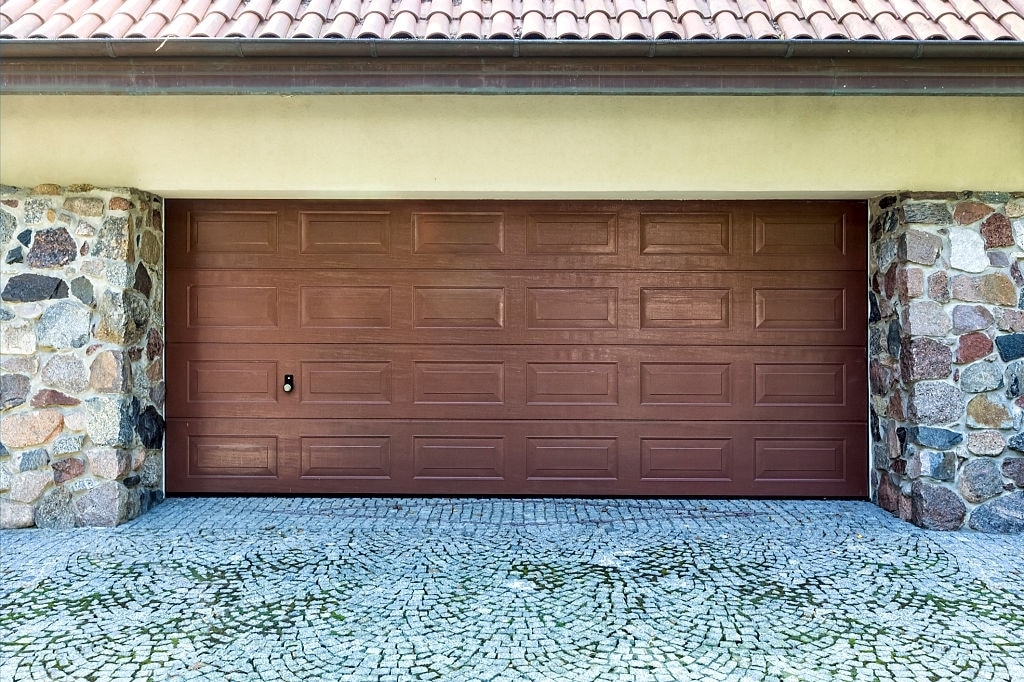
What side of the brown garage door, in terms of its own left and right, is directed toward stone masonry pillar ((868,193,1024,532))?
left

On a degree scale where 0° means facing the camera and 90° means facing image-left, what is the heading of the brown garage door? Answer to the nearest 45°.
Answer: approximately 0°
